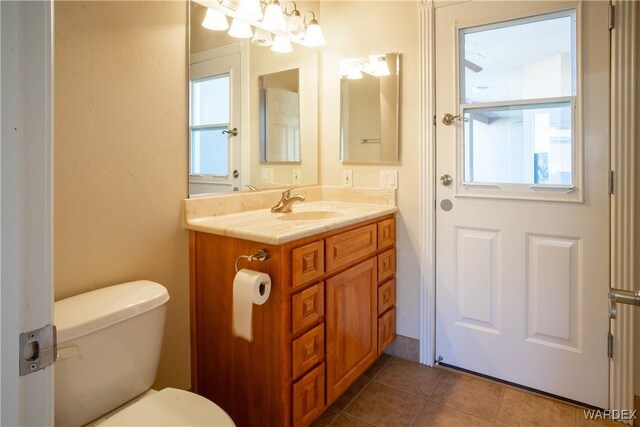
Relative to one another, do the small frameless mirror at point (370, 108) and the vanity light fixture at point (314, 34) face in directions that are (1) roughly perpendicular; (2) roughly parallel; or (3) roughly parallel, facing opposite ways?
roughly perpendicular

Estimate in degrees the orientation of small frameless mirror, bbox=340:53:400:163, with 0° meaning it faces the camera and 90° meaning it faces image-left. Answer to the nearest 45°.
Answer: approximately 45°

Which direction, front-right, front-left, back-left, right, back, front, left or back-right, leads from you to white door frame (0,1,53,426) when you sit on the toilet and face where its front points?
front-right

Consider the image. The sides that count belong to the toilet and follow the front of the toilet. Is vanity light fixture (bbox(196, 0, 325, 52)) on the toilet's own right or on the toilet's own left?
on the toilet's own left

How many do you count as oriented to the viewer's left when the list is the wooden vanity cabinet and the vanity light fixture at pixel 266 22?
0

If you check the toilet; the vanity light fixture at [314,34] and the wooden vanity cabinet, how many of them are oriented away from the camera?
0

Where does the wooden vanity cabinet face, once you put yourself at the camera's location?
facing the viewer and to the right of the viewer

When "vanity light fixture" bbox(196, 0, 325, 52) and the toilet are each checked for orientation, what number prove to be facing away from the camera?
0

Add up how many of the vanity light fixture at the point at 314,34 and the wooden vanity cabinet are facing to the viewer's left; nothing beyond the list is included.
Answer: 0
